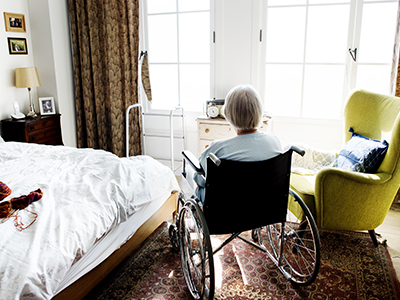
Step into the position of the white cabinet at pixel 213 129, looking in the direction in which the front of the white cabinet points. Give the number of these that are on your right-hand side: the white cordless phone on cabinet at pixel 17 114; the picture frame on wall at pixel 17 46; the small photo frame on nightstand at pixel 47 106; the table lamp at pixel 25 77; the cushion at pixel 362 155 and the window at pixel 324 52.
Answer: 4

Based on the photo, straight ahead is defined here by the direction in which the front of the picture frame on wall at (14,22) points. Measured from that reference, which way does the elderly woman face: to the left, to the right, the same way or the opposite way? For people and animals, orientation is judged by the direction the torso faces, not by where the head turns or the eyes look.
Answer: to the left

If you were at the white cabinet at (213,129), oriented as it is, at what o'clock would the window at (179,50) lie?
The window is roughly at 5 o'clock from the white cabinet.

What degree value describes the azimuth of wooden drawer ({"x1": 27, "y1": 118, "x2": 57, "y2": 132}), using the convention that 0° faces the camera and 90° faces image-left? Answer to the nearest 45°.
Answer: approximately 315°

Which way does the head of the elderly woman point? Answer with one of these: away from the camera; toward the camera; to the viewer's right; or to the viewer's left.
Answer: away from the camera

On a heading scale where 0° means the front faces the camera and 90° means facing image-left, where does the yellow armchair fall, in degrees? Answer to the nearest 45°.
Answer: approximately 45°

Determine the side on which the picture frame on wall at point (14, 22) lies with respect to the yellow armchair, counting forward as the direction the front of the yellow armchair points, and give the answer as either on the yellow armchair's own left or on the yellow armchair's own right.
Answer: on the yellow armchair's own right

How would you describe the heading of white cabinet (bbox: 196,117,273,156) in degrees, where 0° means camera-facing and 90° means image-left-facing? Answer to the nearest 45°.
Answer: approximately 0°

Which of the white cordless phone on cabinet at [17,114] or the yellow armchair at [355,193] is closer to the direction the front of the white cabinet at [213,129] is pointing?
the yellow armchair

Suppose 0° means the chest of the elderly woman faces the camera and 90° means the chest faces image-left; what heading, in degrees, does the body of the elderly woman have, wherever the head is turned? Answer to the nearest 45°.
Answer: approximately 180°

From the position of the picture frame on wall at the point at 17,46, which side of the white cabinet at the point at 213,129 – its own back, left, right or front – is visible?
right
